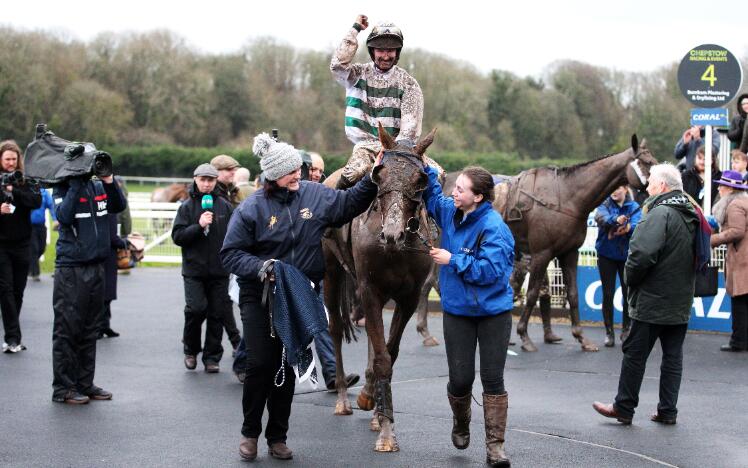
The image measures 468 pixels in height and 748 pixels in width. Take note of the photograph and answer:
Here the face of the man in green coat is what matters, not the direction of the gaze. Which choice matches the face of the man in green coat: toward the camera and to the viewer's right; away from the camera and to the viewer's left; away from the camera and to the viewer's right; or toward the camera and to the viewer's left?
away from the camera and to the viewer's left

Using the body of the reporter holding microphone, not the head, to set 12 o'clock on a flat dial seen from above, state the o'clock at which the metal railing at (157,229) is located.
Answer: The metal railing is roughly at 6 o'clock from the reporter holding microphone.

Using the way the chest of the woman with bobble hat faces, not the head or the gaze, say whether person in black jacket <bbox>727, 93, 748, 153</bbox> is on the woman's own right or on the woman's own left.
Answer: on the woman's own left

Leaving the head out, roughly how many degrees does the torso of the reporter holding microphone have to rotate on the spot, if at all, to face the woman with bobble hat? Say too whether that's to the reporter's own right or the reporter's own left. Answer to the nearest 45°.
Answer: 0° — they already face them

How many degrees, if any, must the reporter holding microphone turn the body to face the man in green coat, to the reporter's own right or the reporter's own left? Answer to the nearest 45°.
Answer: approximately 45° to the reporter's own left
